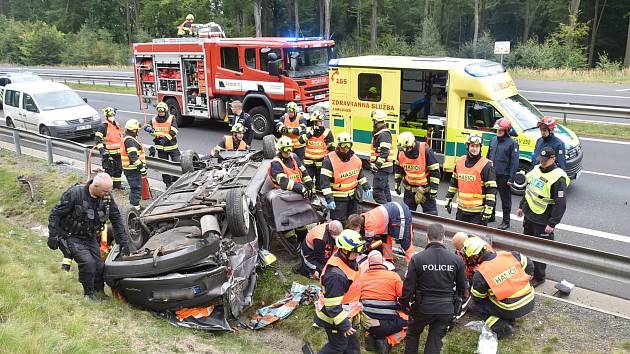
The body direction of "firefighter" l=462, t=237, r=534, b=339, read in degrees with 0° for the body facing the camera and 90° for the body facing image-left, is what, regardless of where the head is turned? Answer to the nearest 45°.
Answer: approximately 135°

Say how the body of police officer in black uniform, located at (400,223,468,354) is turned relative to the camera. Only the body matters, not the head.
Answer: away from the camera

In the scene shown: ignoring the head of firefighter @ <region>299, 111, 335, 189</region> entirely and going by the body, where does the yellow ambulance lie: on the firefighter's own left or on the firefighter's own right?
on the firefighter's own left

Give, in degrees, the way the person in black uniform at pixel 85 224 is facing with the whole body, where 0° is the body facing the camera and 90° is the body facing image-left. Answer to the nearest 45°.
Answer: approximately 315°

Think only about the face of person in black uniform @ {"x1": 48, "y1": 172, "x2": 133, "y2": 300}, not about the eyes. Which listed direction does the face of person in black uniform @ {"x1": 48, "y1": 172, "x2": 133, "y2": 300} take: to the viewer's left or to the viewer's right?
to the viewer's right

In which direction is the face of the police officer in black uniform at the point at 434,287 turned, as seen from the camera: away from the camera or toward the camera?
away from the camera

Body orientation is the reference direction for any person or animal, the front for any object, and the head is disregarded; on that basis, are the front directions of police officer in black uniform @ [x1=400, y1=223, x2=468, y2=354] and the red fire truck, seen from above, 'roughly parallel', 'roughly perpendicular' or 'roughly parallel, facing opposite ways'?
roughly perpendicular

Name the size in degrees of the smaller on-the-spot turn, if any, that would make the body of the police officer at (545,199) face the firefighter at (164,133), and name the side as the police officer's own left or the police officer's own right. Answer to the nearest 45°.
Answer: approximately 45° to the police officer's own right

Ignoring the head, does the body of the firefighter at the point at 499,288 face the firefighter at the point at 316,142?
yes

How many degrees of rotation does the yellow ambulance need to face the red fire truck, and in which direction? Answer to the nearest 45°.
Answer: approximately 180°

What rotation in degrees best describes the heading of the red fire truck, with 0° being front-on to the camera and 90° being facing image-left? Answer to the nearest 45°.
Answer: approximately 315°

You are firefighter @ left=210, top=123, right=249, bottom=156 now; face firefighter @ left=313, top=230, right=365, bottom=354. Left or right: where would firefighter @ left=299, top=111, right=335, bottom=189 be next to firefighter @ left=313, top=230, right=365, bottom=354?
left
